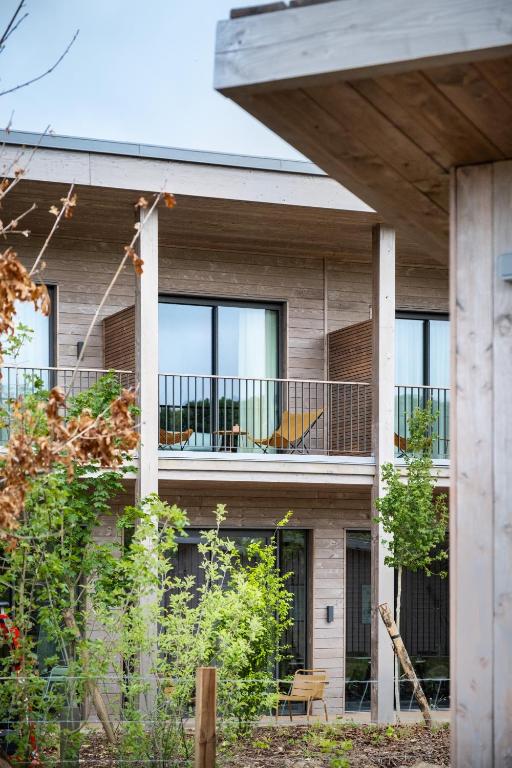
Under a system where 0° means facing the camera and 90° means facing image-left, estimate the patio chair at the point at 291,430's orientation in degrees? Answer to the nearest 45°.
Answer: approximately 45°

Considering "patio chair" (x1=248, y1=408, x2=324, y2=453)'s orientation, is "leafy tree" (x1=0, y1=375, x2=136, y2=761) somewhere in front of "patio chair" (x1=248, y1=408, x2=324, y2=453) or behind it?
in front

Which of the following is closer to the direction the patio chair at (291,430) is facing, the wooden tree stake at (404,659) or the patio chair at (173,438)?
the patio chair

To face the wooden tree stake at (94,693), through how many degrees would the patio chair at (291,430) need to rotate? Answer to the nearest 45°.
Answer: approximately 45° to its left

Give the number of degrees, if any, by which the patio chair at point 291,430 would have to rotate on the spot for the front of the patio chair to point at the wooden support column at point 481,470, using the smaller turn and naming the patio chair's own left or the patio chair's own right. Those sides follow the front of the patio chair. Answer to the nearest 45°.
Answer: approximately 45° to the patio chair's own left

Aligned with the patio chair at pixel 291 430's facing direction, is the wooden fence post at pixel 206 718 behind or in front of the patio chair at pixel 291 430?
in front

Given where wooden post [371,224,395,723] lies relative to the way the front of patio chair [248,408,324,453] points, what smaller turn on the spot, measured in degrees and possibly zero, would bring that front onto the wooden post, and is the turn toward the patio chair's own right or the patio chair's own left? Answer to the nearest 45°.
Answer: approximately 90° to the patio chair's own left

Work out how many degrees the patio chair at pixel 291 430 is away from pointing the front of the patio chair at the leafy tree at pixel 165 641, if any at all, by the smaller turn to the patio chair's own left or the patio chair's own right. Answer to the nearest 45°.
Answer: approximately 45° to the patio chair's own left

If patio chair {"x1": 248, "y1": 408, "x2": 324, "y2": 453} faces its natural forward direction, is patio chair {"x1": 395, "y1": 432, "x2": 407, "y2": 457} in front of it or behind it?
behind

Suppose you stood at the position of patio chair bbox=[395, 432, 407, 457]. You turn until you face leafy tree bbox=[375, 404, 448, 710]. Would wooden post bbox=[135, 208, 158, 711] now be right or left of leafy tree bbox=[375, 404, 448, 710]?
right
